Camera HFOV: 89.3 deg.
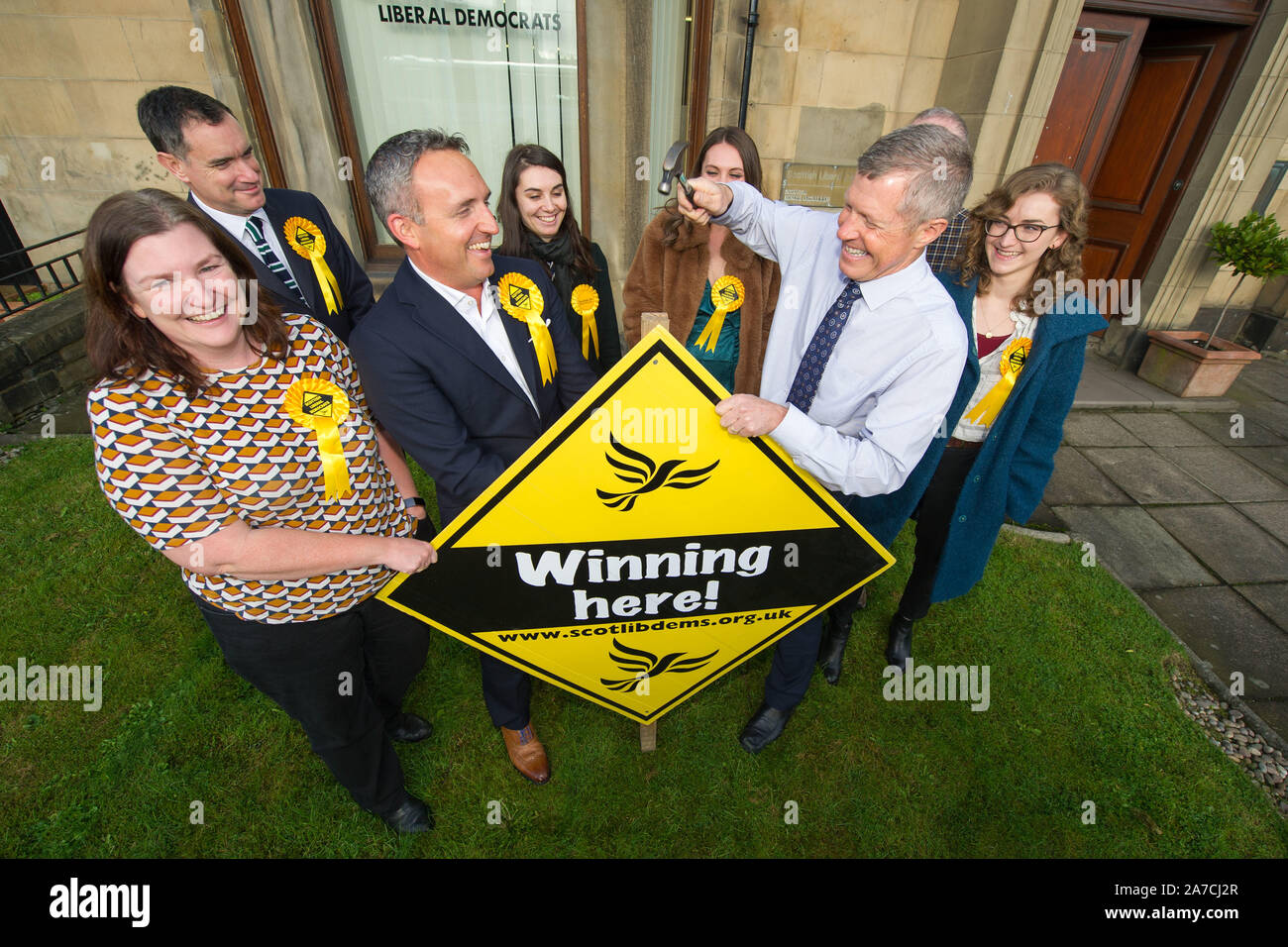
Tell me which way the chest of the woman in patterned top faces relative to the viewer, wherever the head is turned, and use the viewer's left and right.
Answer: facing the viewer and to the right of the viewer

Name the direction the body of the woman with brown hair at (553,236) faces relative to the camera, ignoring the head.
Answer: toward the camera

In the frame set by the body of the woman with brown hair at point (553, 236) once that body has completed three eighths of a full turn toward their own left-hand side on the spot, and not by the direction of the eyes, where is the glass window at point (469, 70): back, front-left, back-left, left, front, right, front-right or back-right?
front-left

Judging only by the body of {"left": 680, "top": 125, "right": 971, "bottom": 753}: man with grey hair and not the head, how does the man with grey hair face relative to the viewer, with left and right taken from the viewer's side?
facing the viewer and to the left of the viewer

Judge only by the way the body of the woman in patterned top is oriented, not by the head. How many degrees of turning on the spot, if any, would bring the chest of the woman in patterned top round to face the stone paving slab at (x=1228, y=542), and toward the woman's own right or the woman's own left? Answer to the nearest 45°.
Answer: approximately 45° to the woman's own left

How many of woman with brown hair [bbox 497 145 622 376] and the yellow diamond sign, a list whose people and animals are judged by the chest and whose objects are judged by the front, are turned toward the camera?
2

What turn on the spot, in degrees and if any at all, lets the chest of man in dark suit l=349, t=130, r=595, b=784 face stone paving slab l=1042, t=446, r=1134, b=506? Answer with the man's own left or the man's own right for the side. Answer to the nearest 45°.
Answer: approximately 45° to the man's own left

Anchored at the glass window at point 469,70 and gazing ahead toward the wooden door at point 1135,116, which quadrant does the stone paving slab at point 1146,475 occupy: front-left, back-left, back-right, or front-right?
front-right

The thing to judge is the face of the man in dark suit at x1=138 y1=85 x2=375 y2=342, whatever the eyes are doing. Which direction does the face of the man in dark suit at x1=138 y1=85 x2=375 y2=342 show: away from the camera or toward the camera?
toward the camera

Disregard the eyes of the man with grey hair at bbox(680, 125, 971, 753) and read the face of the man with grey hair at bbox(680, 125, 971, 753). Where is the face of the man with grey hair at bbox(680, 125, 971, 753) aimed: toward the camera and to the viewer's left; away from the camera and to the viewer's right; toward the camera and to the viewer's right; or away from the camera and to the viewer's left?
toward the camera and to the viewer's left

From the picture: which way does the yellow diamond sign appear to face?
toward the camera
